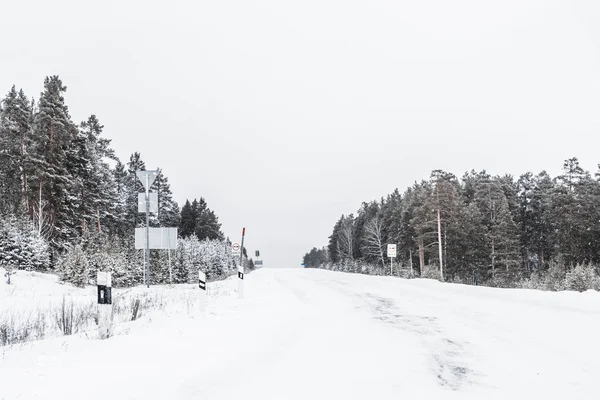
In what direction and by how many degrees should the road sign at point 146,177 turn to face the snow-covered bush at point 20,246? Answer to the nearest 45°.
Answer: approximately 45° to its left

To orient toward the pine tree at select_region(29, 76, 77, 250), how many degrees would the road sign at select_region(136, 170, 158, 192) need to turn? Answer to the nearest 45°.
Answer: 0° — it already faces it

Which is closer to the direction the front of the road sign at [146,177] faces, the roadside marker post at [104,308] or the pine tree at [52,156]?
the pine tree

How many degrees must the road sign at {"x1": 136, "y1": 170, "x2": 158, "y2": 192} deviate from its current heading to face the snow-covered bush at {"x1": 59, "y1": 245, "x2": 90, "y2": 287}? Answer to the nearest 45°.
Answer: approximately 45° to its left

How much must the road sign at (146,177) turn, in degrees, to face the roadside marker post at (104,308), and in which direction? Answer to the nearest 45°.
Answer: approximately 180°

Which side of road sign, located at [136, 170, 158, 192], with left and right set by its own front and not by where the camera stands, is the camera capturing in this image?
back

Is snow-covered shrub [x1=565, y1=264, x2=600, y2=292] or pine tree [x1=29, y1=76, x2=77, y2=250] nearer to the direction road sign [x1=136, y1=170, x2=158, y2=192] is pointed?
the pine tree
